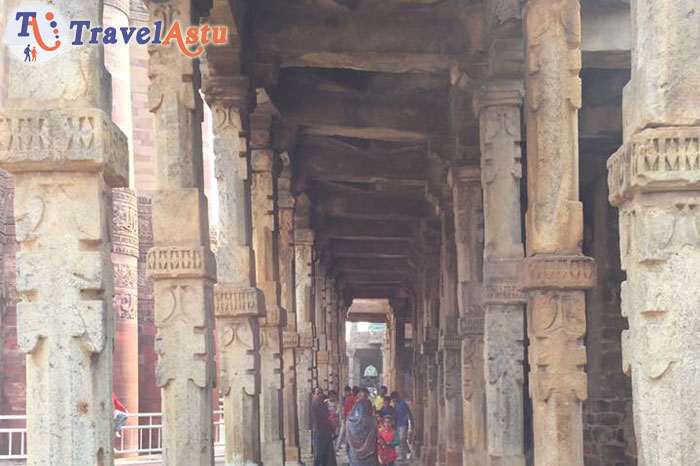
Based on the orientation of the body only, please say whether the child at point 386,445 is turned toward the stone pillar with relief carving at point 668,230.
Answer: yes

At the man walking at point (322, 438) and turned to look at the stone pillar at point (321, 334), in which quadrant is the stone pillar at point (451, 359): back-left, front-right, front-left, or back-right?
back-right

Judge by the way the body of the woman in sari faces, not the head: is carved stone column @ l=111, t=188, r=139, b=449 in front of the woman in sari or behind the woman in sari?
in front
